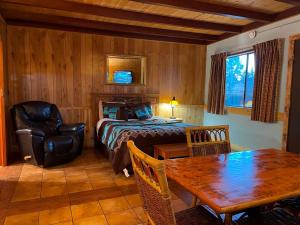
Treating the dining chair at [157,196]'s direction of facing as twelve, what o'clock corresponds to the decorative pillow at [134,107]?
The decorative pillow is roughly at 10 o'clock from the dining chair.

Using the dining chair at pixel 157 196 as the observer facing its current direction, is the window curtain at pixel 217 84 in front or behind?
in front

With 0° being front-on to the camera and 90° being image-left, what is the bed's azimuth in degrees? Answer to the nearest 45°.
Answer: approximately 315°

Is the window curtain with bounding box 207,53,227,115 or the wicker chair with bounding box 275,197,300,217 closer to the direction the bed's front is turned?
the wicker chair

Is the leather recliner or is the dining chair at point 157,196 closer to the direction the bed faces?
the dining chair

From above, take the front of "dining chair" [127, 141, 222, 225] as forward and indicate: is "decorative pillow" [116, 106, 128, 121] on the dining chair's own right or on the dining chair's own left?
on the dining chair's own left

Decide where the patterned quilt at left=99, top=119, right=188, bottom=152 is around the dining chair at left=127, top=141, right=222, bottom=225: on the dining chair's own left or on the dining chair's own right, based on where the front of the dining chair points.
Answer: on the dining chair's own left

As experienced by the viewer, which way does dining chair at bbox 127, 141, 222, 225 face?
facing away from the viewer and to the right of the viewer

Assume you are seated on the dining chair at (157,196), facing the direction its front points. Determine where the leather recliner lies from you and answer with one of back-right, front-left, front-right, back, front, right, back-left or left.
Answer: left

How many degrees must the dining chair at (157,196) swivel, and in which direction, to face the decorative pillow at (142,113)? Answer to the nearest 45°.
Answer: approximately 45° to its left

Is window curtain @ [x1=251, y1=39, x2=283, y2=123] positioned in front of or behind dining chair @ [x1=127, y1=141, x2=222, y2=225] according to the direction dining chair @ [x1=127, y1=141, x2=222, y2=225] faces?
in front

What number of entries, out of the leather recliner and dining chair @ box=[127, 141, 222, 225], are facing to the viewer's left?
0

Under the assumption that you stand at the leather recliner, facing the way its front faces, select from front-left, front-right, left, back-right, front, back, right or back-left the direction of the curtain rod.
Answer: front-left

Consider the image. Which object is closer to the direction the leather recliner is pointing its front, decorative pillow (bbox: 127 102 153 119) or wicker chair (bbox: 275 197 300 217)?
the wicker chair

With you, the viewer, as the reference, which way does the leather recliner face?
facing the viewer and to the right of the viewer
